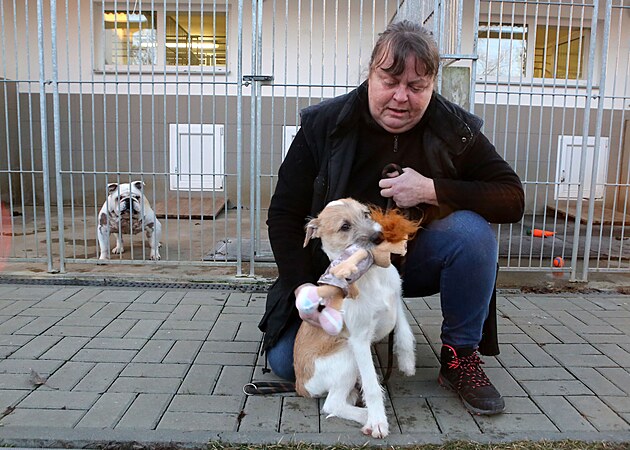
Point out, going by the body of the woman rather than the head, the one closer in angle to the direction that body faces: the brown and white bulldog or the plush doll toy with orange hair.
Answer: the plush doll toy with orange hair

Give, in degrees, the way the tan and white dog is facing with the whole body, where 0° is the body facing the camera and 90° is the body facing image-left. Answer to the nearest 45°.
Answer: approximately 315°

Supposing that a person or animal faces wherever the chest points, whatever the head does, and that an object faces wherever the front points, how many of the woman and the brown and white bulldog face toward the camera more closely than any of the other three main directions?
2

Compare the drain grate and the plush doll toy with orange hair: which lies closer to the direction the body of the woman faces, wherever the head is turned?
the plush doll toy with orange hair

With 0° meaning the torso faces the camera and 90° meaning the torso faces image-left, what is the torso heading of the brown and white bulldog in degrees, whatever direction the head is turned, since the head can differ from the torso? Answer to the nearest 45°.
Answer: approximately 0°

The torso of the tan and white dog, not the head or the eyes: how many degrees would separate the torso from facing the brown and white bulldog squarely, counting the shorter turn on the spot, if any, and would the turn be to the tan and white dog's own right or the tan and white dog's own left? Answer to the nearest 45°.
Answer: approximately 180°

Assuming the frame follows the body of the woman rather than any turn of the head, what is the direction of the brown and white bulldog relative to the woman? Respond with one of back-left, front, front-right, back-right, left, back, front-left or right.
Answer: back-right
